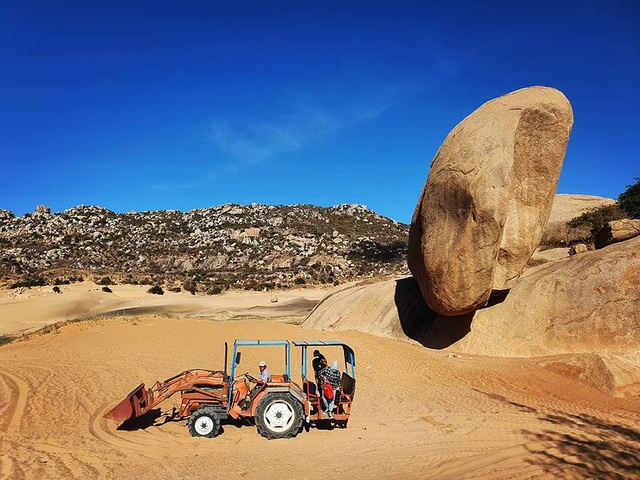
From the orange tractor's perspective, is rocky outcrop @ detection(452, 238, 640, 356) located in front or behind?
behind

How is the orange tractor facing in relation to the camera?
to the viewer's left

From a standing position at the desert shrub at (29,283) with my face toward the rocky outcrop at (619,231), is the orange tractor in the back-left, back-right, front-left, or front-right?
front-right

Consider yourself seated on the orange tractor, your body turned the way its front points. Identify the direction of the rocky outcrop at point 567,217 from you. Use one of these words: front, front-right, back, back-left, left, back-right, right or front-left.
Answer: back-right

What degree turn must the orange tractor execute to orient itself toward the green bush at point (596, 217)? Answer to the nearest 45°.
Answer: approximately 135° to its right

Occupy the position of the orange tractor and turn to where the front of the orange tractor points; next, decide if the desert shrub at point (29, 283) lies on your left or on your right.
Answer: on your right

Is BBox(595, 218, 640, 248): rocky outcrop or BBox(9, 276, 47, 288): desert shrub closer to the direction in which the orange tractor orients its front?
the desert shrub
